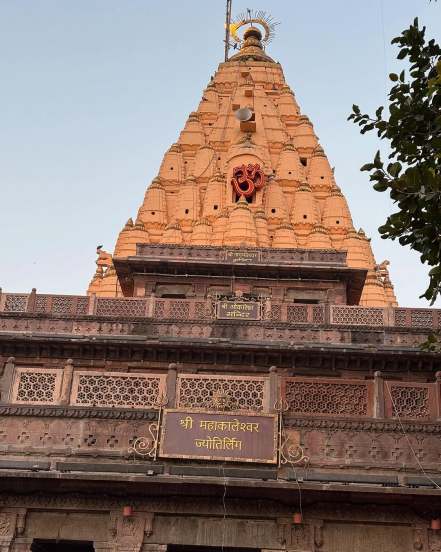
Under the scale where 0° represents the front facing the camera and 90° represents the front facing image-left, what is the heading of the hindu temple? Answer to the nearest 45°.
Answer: approximately 0°
